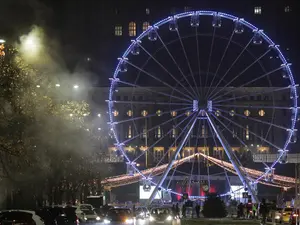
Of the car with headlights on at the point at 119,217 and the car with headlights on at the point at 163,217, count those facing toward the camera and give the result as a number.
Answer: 2

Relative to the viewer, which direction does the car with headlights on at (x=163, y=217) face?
toward the camera

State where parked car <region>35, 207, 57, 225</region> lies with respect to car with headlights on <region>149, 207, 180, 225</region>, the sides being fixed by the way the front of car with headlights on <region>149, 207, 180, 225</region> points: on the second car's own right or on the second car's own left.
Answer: on the second car's own right

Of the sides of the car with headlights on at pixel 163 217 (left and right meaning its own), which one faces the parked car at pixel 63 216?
right

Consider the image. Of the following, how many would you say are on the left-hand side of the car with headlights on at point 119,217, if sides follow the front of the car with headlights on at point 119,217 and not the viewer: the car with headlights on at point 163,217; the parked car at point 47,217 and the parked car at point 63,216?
1

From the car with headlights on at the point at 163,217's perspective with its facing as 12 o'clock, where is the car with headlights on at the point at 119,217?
the car with headlights on at the point at 119,217 is roughly at 3 o'clock from the car with headlights on at the point at 163,217.

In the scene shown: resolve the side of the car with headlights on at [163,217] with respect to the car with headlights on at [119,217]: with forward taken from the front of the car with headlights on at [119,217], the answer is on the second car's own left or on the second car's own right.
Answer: on the second car's own left

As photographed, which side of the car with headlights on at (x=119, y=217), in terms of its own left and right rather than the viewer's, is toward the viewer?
front

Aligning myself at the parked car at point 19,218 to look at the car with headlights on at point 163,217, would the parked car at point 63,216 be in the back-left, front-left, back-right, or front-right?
front-left

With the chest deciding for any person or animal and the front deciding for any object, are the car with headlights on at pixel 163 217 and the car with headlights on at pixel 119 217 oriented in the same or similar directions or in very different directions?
same or similar directions

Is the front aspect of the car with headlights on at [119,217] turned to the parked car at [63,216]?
no
